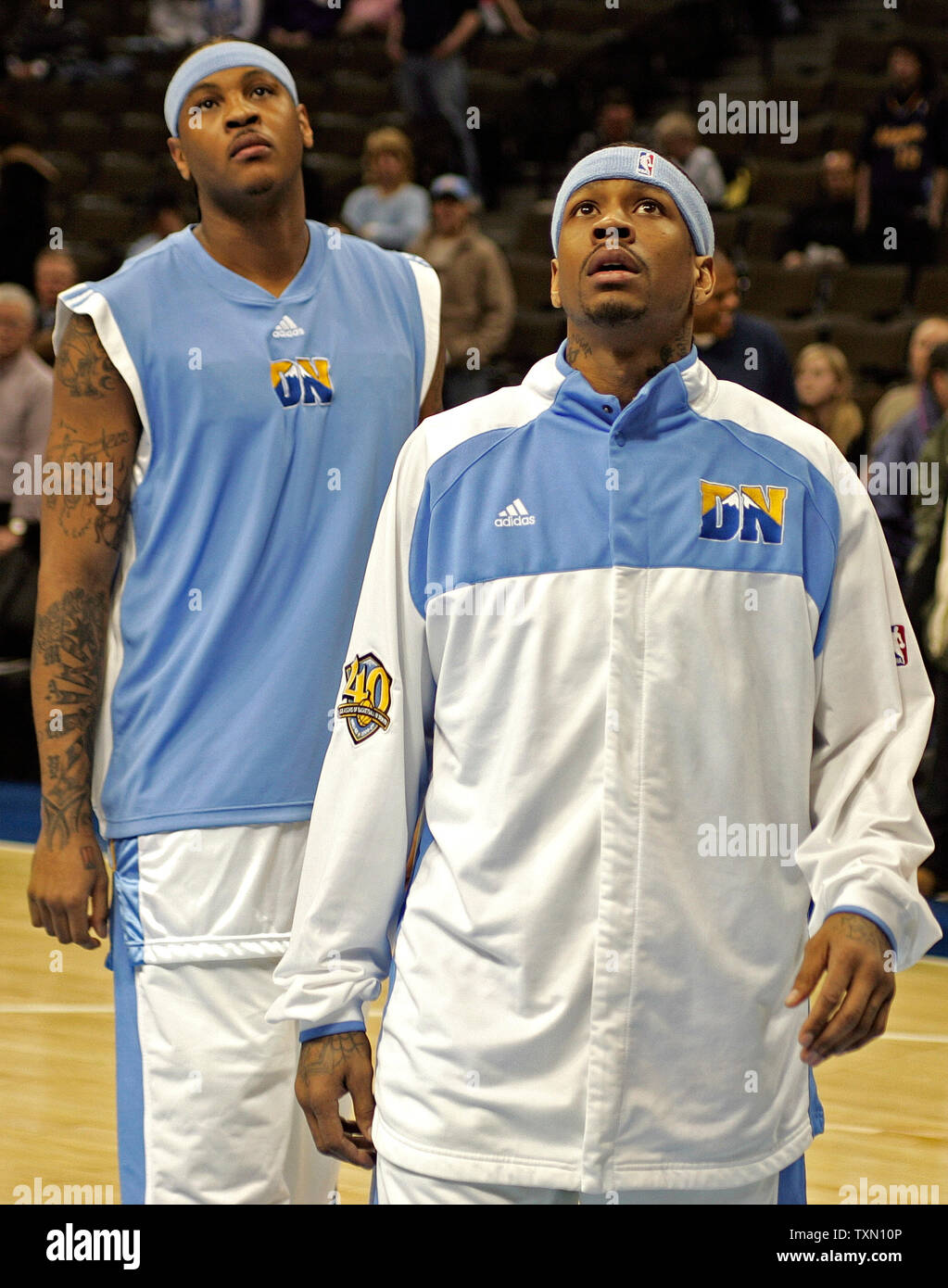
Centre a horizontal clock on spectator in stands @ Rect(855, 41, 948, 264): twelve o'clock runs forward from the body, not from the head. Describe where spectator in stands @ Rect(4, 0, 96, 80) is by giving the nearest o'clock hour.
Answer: spectator in stands @ Rect(4, 0, 96, 80) is roughly at 4 o'clock from spectator in stands @ Rect(855, 41, 948, 264).

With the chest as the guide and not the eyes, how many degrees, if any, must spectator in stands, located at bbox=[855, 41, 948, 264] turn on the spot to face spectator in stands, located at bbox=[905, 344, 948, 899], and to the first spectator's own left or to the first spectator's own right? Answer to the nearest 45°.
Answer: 0° — they already face them

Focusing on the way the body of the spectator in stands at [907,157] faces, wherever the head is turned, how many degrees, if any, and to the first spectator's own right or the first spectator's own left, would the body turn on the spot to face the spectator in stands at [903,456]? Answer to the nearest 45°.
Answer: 0° — they already face them

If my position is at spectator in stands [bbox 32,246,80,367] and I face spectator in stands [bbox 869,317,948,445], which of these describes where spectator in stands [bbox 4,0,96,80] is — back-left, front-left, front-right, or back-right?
back-left

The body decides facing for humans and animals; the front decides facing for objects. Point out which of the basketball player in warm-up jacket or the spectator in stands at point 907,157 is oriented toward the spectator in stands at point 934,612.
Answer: the spectator in stands at point 907,157

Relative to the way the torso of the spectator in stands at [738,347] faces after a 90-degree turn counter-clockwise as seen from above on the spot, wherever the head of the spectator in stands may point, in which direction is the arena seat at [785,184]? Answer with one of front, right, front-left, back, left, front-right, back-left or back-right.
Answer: back-left
